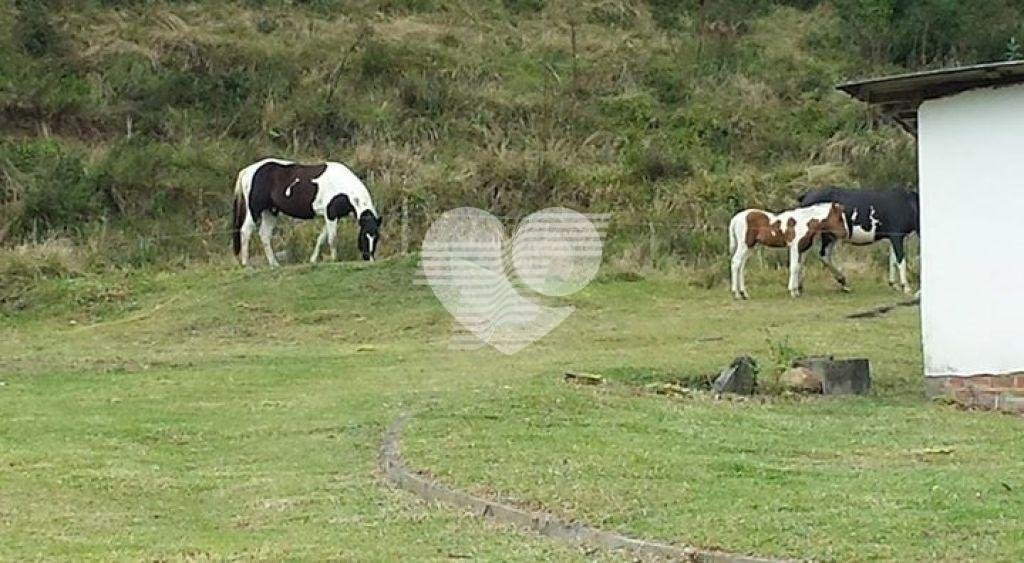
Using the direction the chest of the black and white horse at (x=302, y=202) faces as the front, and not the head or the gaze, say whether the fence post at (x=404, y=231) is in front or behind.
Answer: in front

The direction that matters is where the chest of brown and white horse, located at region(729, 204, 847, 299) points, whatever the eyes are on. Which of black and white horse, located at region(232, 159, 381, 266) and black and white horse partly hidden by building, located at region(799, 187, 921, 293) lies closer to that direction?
the black and white horse partly hidden by building

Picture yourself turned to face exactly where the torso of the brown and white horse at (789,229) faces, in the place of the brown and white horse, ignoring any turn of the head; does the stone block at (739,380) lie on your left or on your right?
on your right

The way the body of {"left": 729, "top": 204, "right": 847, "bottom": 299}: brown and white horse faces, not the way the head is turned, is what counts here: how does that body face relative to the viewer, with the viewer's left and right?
facing to the right of the viewer

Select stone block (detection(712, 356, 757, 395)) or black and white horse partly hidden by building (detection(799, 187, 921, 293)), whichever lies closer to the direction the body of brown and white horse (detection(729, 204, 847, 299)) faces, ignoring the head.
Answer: the black and white horse partly hidden by building

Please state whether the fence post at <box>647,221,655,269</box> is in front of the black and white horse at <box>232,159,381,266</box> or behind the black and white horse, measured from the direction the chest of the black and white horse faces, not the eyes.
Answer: in front

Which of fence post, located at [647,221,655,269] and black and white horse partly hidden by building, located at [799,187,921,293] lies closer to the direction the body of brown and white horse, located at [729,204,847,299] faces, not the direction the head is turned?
the black and white horse partly hidden by building

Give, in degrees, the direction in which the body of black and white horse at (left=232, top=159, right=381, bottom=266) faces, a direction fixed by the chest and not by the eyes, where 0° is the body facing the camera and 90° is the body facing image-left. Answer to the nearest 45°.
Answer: approximately 270°

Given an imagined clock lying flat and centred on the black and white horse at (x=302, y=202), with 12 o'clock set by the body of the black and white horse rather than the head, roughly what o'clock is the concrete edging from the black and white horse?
The concrete edging is roughly at 3 o'clock from the black and white horse.
